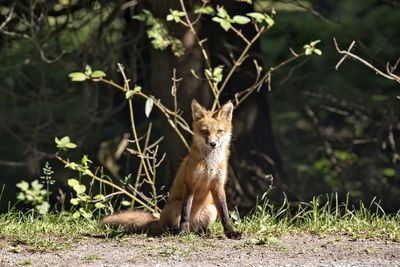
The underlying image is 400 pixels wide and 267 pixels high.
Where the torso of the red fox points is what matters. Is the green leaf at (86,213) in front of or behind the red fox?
behind

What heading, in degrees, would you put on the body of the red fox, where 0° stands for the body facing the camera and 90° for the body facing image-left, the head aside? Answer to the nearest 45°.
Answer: approximately 315°

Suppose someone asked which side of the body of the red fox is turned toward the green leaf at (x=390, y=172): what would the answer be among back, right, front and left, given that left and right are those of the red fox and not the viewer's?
left
